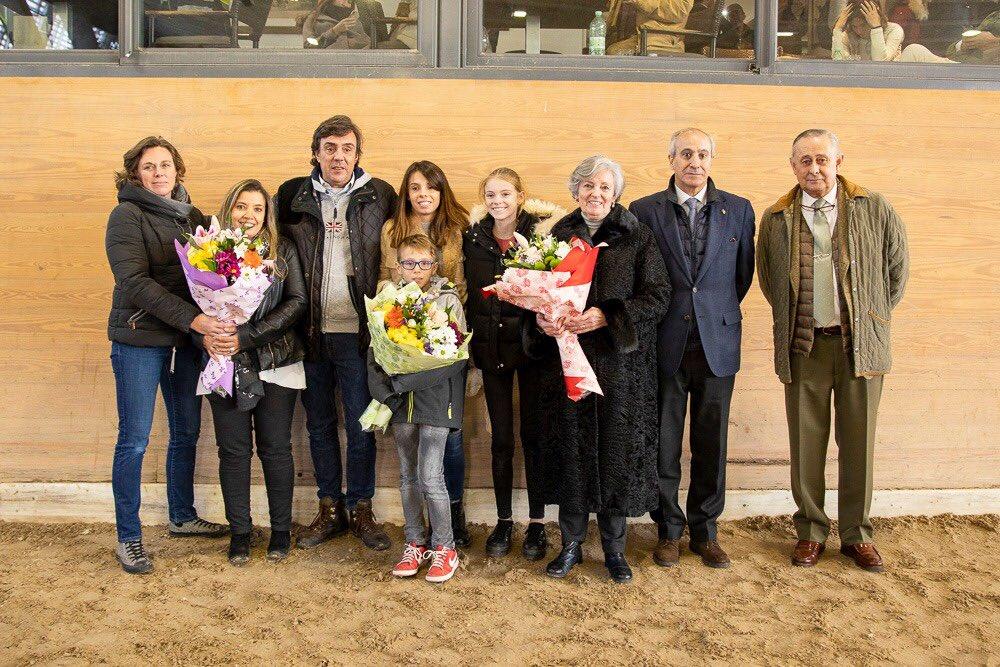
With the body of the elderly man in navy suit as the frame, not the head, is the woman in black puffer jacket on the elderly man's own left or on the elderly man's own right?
on the elderly man's own right

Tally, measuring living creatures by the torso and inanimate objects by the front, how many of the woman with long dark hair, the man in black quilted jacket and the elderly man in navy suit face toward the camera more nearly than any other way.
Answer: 3

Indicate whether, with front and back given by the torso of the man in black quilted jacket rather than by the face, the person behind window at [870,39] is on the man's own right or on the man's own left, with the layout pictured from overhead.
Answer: on the man's own left

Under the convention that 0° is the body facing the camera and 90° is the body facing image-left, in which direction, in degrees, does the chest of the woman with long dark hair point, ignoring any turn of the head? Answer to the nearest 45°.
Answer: approximately 0°

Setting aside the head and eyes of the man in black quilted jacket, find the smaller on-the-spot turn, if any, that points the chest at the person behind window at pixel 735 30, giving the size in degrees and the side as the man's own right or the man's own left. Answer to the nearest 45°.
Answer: approximately 90° to the man's own left

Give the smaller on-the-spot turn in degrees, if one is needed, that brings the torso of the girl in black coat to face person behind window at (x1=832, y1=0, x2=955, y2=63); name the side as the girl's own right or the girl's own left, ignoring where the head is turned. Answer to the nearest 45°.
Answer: approximately 135° to the girl's own left

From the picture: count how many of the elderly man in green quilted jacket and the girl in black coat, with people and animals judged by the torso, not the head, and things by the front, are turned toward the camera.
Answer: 2

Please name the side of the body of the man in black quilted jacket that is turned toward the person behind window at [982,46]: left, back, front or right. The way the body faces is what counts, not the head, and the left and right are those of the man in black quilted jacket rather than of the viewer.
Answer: left

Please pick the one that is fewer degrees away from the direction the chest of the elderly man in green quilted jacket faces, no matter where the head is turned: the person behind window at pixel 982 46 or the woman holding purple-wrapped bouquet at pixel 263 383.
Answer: the woman holding purple-wrapped bouquet
